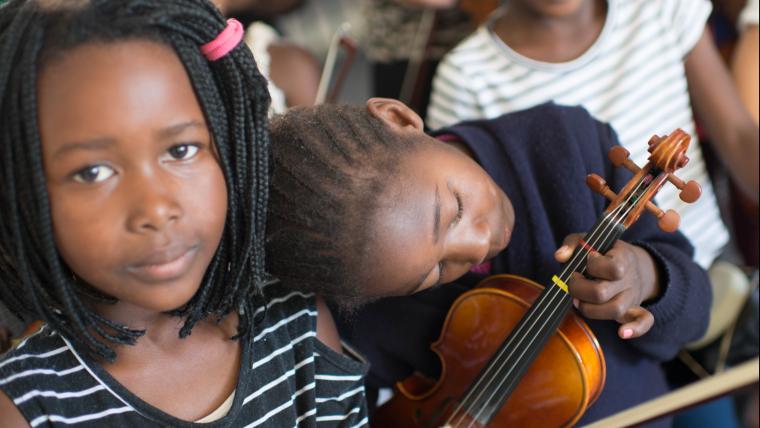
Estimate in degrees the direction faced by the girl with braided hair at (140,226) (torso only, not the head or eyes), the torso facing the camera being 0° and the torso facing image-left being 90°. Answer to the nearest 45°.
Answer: approximately 0°
